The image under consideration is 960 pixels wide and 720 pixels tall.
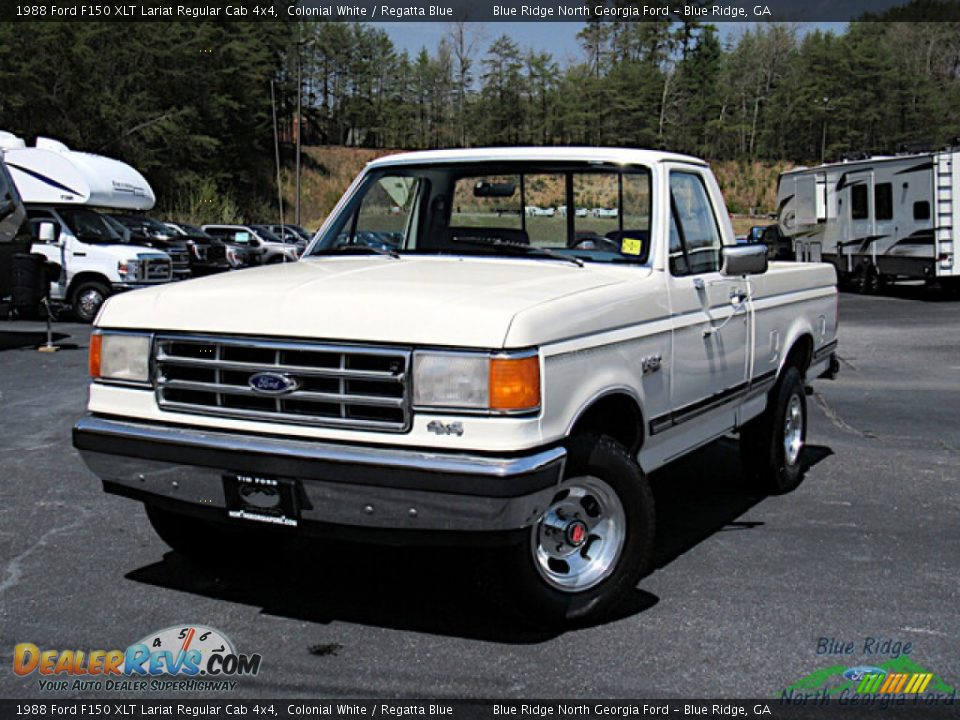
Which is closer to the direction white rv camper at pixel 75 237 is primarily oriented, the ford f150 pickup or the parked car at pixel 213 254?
the ford f150 pickup

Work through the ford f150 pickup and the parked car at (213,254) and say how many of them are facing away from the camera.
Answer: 0

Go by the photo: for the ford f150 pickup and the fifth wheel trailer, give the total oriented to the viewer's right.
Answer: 0

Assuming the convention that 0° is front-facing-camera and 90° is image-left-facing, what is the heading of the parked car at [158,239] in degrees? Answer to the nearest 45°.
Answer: approximately 315°

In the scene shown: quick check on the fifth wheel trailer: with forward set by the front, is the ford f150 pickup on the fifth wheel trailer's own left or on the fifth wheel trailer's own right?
on the fifth wheel trailer's own left

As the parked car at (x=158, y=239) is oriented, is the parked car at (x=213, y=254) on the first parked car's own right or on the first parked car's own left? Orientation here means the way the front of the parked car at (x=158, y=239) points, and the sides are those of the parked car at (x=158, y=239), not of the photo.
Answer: on the first parked car's own left

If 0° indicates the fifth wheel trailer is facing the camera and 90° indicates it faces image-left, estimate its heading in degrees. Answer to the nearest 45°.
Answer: approximately 135°

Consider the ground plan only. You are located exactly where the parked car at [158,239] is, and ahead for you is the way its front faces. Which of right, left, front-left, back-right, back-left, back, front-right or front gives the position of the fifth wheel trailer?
front-left

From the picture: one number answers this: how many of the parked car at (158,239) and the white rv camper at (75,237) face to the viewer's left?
0

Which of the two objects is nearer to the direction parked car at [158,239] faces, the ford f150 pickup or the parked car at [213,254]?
the ford f150 pickup

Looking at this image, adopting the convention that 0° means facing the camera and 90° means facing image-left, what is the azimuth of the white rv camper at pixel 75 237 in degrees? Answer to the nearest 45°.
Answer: approximately 315°

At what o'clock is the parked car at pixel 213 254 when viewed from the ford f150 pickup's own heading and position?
The parked car is roughly at 4 o'clock from the ford f150 pickup.

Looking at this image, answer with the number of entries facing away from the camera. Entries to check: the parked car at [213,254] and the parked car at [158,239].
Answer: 0

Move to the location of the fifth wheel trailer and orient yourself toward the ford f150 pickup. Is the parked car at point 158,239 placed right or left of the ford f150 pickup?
right
